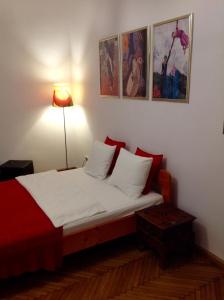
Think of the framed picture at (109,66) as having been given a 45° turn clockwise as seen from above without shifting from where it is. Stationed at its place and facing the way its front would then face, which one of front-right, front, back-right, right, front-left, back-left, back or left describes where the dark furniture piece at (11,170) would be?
front

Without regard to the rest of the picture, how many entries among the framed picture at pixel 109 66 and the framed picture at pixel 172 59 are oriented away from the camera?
0

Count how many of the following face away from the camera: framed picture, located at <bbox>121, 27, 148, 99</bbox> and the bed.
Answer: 0

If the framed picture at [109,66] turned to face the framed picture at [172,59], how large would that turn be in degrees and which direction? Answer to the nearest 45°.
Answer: approximately 90° to its left

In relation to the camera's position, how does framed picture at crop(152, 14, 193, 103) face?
facing the viewer and to the left of the viewer

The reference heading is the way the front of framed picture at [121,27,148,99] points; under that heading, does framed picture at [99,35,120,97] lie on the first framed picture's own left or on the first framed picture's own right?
on the first framed picture's own right

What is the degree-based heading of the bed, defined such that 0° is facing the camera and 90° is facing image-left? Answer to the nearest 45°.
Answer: approximately 45°
